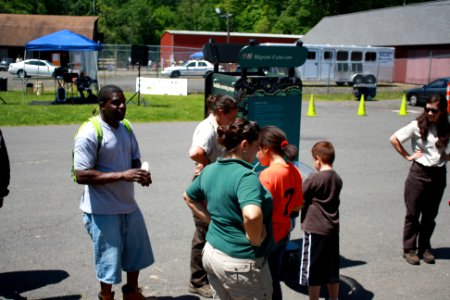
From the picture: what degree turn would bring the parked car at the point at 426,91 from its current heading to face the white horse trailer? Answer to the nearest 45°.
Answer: approximately 45° to its right

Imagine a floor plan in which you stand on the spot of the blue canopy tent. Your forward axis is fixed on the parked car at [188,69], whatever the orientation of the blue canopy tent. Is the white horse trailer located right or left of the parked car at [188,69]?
right

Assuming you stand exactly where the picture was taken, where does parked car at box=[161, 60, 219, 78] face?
facing to the left of the viewer

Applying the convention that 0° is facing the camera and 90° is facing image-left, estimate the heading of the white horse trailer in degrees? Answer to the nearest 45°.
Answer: approximately 90°

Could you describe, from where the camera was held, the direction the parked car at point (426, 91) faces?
facing to the left of the viewer

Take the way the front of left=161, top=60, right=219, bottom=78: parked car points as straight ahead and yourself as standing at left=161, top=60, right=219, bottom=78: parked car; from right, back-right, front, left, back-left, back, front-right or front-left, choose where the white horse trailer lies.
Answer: back-left

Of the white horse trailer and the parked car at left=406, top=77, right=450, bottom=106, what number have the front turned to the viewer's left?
2

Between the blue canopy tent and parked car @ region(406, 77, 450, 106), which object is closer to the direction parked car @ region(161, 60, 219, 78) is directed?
the blue canopy tent

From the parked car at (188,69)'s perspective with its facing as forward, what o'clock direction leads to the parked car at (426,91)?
the parked car at (426,91) is roughly at 8 o'clock from the parked car at (188,69).

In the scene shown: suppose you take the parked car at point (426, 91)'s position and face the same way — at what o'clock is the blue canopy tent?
The blue canopy tent is roughly at 11 o'clock from the parked car.
